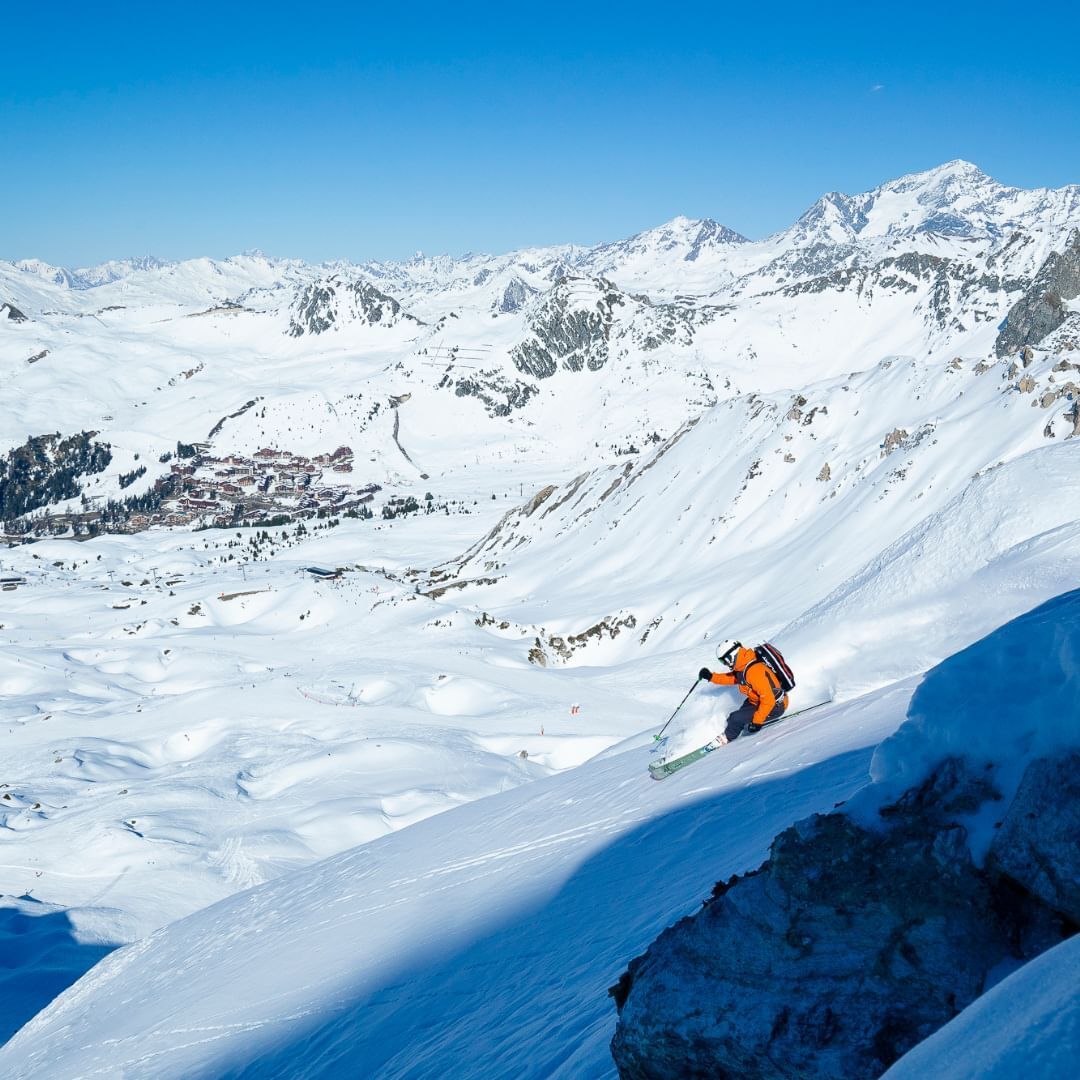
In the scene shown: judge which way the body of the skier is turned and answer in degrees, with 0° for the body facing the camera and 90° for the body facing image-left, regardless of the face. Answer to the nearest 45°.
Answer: approximately 90°

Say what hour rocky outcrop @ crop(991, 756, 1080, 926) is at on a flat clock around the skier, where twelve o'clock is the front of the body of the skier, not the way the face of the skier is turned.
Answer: The rocky outcrop is roughly at 9 o'clock from the skier.
